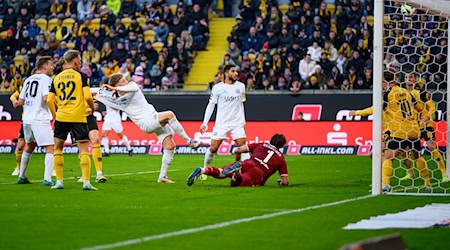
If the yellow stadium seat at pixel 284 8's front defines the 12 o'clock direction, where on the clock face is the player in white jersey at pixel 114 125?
The player in white jersey is roughly at 1 o'clock from the yellow stadium seat.

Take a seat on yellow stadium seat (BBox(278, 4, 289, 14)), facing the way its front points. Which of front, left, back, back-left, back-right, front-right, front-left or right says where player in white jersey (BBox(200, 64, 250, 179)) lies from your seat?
front

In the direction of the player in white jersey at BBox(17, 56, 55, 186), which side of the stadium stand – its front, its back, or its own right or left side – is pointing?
front

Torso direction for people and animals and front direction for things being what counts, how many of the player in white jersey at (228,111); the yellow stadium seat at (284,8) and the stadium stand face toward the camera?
3

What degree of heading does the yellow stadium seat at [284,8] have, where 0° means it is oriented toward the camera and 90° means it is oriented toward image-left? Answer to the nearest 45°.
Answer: approximately 0°

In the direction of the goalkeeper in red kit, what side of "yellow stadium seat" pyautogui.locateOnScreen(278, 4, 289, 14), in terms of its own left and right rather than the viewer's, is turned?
front

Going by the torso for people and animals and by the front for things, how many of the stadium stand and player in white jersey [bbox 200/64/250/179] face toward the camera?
2

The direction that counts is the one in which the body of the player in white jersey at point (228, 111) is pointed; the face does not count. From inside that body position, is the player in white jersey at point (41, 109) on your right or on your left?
on your right

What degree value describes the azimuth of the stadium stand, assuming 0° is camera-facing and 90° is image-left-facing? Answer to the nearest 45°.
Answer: approximately 0°
